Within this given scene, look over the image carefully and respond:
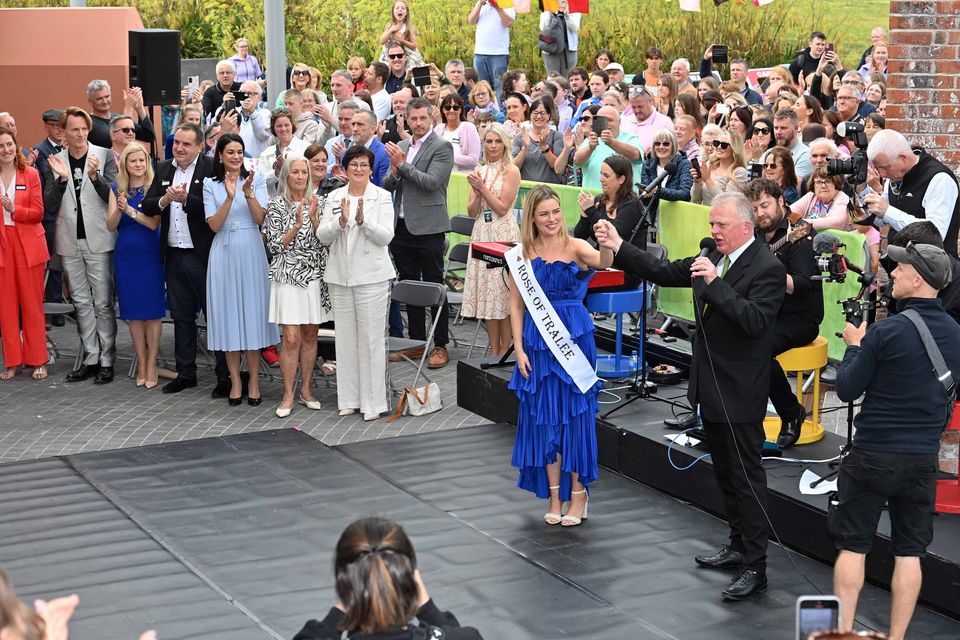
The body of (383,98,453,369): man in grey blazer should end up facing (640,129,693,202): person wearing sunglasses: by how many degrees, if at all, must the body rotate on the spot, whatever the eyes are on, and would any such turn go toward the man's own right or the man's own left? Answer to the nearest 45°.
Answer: approximately 135° to the man's own left

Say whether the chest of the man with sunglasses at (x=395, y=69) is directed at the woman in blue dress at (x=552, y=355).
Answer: yes

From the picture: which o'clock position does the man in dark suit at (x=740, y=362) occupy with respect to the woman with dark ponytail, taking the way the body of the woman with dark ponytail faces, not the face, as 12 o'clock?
The man in dark suit is roughly at 1 o'clock from the woman with dark ponytail.

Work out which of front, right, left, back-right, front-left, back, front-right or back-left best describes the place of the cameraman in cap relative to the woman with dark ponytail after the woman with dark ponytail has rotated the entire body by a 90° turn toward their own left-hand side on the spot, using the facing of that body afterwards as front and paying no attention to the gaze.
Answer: back-right

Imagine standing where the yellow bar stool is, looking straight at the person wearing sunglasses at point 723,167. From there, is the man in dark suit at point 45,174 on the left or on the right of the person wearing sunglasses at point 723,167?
left

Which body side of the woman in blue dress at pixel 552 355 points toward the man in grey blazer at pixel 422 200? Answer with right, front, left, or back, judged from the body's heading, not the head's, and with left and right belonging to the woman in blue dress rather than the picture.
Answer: back

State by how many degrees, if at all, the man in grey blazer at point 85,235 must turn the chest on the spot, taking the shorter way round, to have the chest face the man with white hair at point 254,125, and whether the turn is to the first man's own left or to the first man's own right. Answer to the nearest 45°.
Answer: approximately 135° to the first man's own left

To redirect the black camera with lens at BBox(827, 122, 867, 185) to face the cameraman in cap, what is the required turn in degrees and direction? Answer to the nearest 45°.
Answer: approximately 90° to its left

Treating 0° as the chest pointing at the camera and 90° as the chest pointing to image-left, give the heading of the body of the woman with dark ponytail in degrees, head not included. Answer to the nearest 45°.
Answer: approximately 180°
